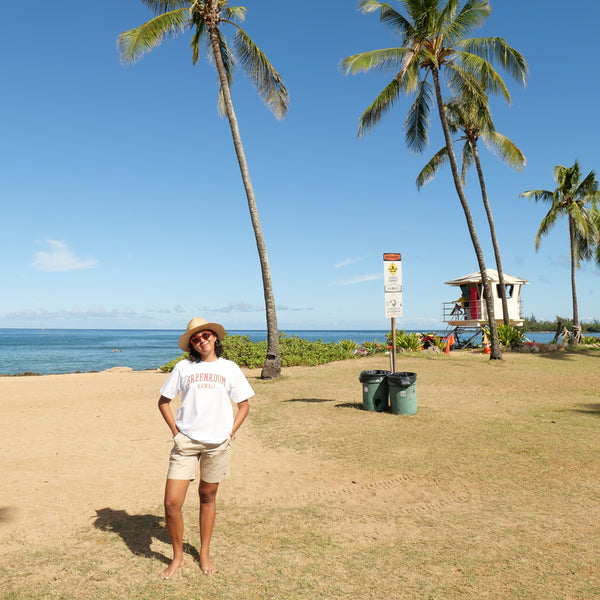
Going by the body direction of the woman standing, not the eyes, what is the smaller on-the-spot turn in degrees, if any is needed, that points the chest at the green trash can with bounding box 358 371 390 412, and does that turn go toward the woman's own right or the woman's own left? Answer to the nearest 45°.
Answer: approximately 135° to the woman's own left

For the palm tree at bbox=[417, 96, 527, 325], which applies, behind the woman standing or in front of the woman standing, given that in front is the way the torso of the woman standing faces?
behind

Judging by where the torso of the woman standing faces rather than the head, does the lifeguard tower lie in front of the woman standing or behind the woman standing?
behind

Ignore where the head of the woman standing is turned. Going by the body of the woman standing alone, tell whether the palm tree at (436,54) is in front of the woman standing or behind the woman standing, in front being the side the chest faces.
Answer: behind

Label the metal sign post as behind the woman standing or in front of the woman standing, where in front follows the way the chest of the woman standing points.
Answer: behind

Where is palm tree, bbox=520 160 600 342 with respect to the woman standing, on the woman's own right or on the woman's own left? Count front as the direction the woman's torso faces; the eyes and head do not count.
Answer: on the woman's own left

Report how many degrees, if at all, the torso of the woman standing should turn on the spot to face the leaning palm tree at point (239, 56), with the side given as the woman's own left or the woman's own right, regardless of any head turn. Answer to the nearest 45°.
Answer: approximately 180°

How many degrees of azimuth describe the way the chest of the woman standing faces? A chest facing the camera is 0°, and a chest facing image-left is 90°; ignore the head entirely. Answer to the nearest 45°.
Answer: approximately 0°

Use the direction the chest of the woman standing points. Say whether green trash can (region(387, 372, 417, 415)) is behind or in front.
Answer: behind
